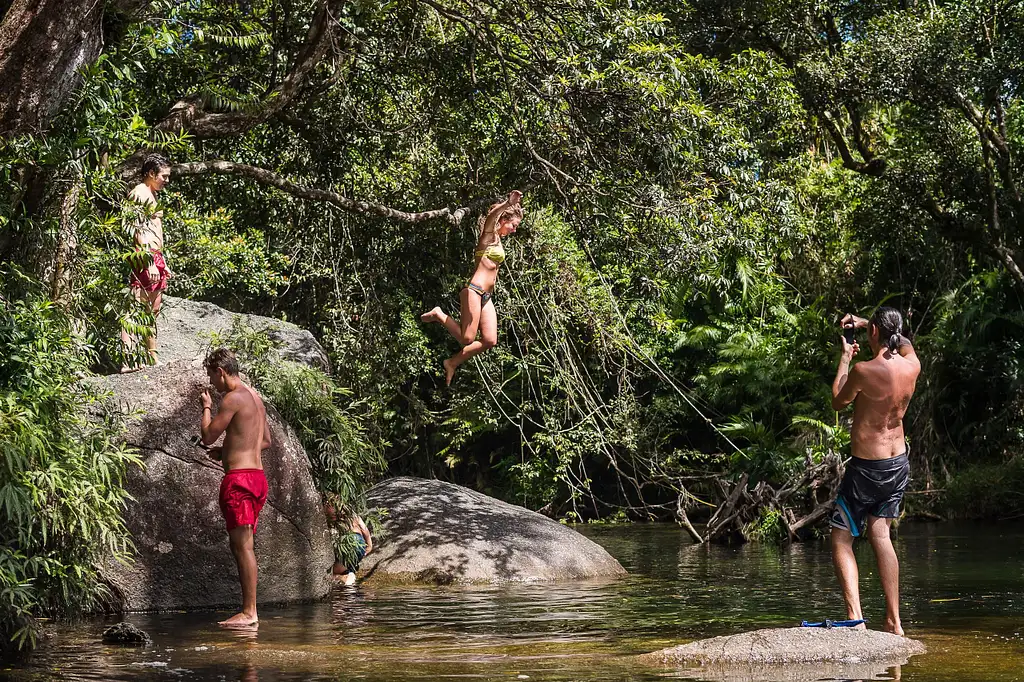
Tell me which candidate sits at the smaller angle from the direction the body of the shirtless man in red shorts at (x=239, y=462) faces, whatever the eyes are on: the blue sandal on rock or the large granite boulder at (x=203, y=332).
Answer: the large granite boulder

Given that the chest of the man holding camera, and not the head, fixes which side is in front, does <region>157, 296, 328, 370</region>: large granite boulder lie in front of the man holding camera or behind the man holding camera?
in front

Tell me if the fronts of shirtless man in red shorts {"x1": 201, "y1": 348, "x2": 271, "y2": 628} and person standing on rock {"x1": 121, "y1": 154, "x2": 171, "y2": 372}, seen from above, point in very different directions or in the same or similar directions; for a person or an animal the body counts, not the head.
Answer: very different directions

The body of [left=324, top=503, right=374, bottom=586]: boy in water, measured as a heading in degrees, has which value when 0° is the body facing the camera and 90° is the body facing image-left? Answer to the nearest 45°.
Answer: approximately 90°

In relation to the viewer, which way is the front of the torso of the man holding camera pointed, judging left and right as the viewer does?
facing away from the viewer and to the left of the viewer

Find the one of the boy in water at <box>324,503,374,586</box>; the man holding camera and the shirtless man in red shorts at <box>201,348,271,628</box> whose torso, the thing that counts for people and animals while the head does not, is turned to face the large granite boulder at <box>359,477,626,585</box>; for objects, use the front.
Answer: the man holding camera

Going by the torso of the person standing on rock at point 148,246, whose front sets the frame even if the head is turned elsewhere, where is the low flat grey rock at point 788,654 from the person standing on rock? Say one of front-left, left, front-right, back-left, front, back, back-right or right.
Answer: front-right

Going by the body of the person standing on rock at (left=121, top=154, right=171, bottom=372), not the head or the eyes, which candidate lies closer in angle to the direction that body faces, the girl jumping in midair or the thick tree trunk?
the girl jumping in midair

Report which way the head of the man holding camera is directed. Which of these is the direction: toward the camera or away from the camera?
away from the camera

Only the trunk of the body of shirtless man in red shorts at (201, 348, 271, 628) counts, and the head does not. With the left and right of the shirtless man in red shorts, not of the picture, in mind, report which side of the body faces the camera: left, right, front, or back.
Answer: left

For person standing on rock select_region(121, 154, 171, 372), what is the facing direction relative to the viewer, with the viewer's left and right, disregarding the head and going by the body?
facing to the right of the viewer
